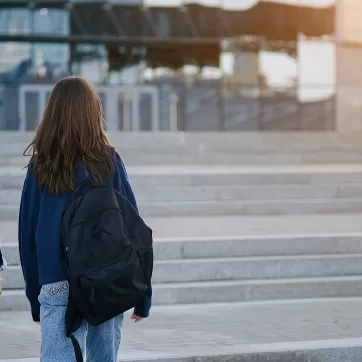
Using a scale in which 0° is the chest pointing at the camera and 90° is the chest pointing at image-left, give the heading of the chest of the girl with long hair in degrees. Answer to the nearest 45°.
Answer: approximately 180°

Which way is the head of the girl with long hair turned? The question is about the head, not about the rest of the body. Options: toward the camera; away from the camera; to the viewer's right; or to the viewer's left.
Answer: away from the camera
